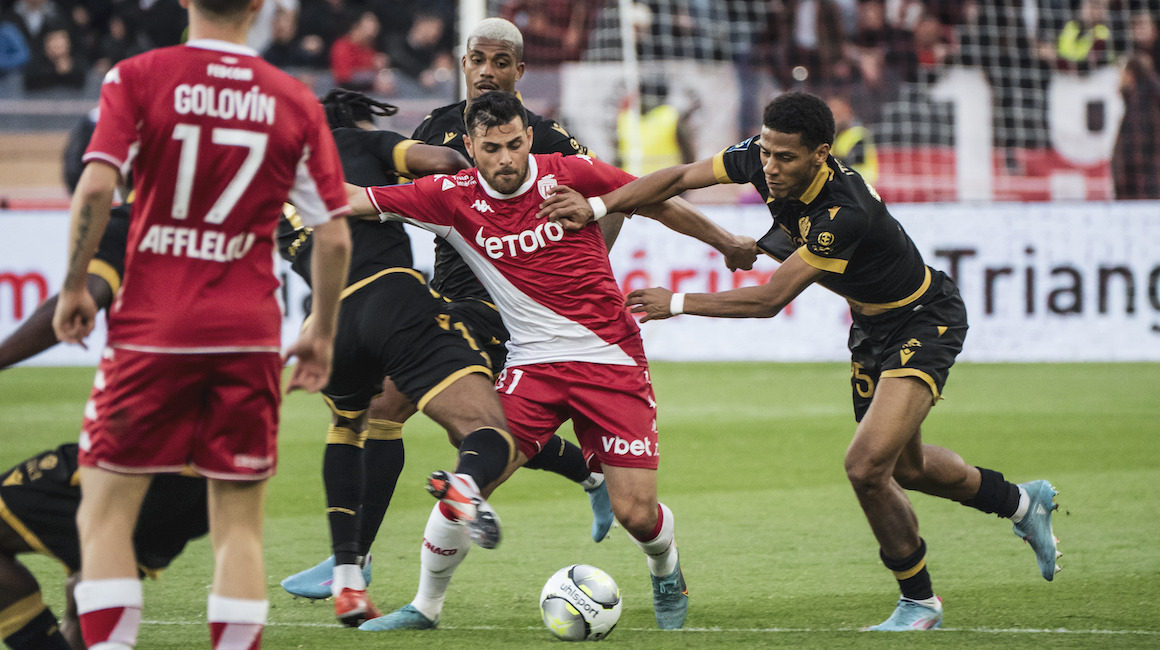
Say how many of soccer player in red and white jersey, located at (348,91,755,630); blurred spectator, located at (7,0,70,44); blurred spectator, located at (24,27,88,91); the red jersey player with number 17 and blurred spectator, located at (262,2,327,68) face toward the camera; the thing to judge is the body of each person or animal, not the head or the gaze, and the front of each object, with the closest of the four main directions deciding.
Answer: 4

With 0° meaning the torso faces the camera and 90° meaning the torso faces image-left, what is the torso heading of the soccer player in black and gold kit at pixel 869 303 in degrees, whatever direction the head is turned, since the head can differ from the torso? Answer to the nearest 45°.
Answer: approximately 45°

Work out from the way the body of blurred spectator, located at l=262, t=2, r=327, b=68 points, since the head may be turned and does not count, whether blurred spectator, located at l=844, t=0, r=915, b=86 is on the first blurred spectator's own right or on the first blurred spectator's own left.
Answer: on the first blurred spectator's own left

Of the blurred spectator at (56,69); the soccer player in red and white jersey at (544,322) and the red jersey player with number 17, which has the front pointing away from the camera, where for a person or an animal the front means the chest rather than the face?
the red jersey player with number 17

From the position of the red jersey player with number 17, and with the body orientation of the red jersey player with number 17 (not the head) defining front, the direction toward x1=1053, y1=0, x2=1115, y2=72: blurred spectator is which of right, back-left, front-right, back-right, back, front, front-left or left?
front-right

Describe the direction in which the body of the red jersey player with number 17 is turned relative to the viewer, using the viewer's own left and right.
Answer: facing away from the viewer

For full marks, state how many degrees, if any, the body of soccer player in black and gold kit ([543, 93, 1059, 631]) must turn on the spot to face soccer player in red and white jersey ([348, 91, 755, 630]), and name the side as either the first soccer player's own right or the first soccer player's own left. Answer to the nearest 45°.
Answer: approximately 45° to the first soccer player's own right

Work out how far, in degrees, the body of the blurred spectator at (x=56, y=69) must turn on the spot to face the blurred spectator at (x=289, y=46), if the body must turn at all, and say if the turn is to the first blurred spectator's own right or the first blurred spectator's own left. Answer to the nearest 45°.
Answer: approximately 90° to the first blurred spectator's own left

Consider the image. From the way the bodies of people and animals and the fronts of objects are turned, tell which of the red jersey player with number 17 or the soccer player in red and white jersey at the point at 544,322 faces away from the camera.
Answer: the red jersey player with number 17

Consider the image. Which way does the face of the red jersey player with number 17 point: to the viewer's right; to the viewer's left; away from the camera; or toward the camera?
away from the camera
